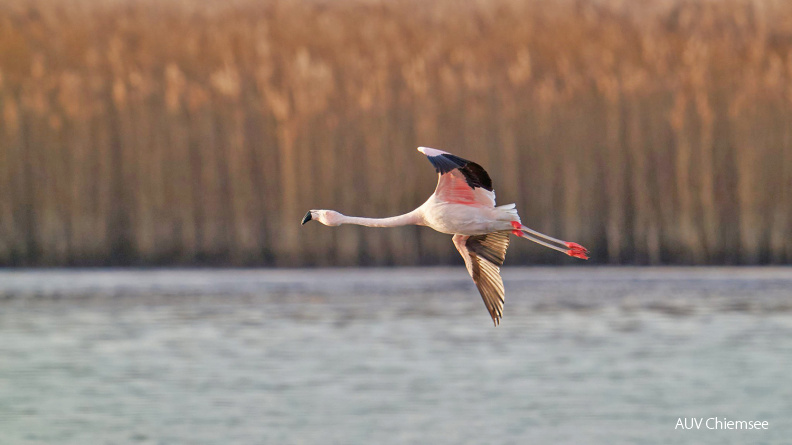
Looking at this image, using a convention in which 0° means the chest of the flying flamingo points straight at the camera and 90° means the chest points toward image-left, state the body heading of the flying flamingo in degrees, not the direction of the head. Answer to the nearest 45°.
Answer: approximately 90°
